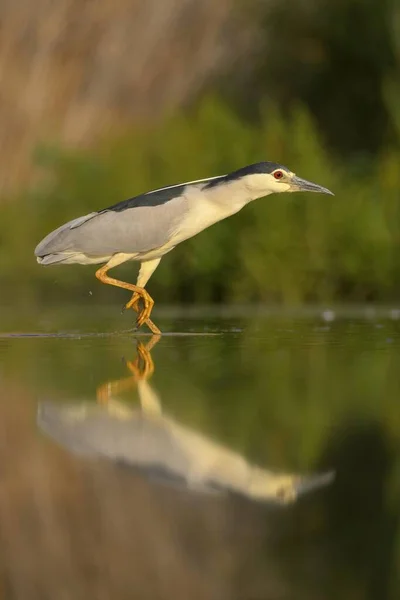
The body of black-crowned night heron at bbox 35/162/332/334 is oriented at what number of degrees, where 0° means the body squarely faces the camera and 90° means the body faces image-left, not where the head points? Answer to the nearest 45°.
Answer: approximately 270°
